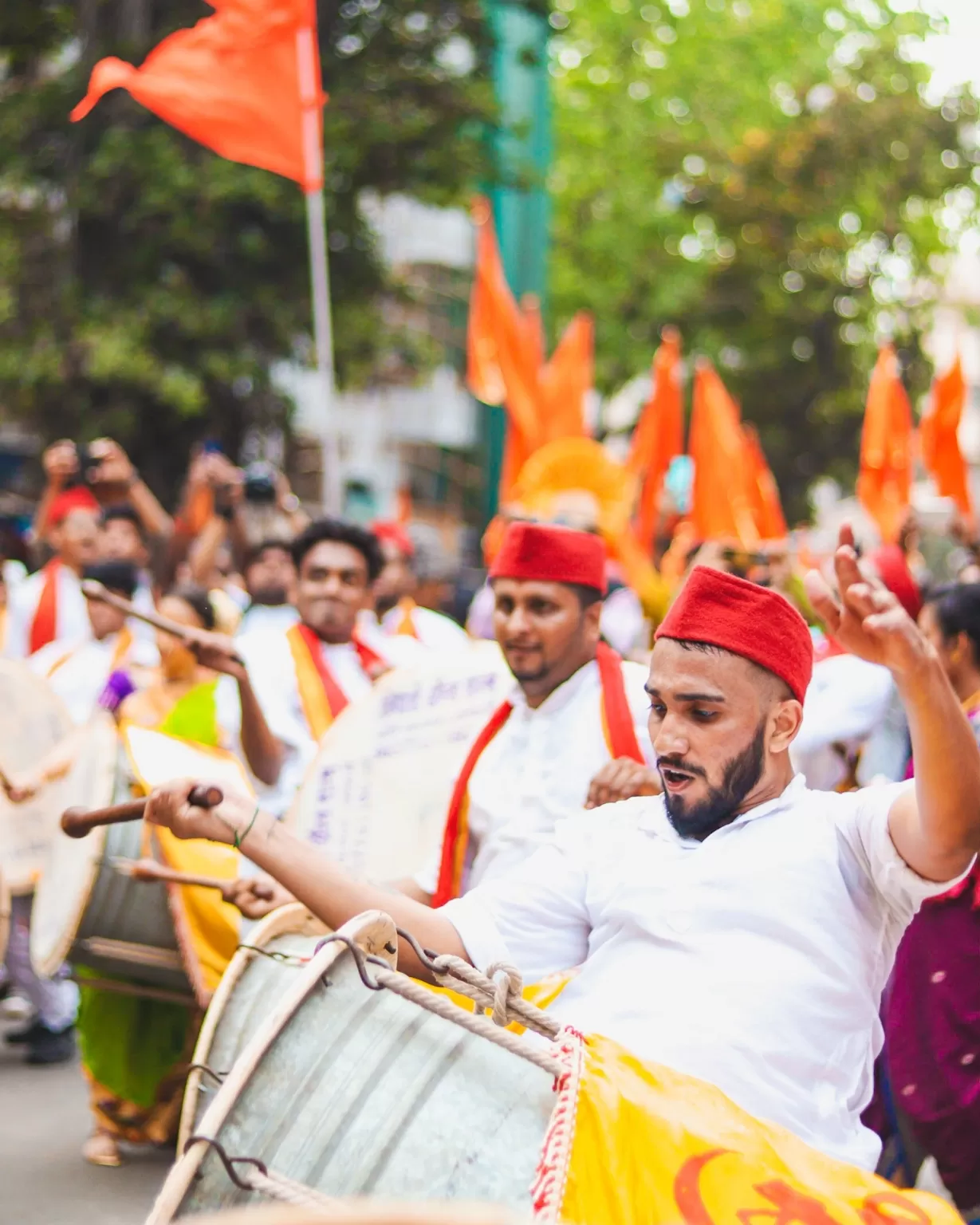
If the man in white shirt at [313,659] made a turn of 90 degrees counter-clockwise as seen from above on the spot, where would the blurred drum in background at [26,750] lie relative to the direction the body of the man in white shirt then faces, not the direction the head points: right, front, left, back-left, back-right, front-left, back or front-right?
back-left

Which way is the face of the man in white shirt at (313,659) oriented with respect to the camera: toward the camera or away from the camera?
toward the camera

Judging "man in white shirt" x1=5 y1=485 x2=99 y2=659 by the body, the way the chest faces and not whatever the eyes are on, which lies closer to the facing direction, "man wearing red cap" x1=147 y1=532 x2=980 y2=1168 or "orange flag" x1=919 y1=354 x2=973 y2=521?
the man wearing red cap

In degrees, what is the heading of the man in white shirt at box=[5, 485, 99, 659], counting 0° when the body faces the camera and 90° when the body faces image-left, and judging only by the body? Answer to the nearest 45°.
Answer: approximately 315°

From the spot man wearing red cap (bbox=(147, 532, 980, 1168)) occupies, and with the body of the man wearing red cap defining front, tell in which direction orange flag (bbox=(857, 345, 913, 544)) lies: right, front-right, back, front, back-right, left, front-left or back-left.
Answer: back-right

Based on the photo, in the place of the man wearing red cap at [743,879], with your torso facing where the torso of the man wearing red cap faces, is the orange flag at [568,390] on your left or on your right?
on your right

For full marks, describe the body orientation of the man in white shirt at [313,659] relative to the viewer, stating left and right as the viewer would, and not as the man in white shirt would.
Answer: facing the viewer

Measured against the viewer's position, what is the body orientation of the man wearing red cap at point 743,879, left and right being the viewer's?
facing the viewer and to the left of the viewer

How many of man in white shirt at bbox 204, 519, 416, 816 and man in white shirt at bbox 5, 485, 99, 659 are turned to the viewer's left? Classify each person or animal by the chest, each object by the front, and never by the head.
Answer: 0

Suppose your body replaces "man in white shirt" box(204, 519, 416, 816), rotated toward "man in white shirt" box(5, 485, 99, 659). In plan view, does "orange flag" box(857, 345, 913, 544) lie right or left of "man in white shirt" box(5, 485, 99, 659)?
right

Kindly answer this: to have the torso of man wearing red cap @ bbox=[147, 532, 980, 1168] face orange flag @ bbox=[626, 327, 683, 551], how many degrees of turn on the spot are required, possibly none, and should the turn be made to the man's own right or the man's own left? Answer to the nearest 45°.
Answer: approximately 135° to the man's own right

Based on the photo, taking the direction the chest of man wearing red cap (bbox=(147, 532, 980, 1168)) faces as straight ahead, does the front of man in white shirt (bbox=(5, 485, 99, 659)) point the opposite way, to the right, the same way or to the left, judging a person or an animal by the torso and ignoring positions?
to the left

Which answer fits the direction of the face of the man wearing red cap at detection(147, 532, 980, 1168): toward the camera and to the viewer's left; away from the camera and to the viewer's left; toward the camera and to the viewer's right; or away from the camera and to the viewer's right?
toward the camera and to the viewer's left
